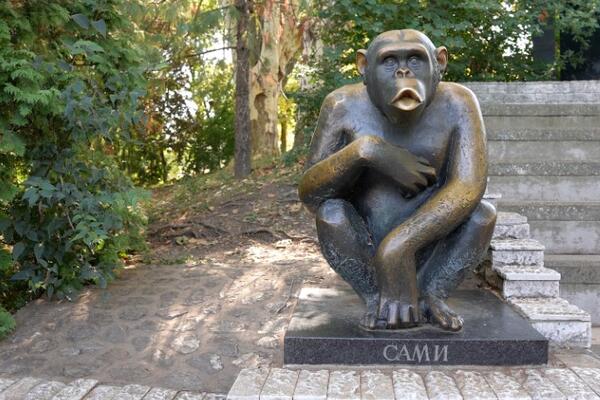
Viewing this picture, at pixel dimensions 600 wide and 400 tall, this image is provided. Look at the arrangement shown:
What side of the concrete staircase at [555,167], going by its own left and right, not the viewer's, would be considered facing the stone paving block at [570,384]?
front

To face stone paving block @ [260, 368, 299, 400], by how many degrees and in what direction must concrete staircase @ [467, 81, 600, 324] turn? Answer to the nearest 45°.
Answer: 0° — it already faces it

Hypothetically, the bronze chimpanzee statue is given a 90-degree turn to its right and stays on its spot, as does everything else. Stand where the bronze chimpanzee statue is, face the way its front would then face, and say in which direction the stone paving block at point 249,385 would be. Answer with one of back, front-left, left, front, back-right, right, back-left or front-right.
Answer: front-left

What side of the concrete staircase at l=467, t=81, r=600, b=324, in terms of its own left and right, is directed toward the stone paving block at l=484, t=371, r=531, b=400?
front

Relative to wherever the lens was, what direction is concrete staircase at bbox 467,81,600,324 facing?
facing the viewer

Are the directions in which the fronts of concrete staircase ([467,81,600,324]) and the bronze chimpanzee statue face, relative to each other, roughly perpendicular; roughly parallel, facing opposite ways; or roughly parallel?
roughly parallel

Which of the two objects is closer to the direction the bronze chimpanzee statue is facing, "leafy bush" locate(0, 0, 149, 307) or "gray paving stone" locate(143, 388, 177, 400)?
the gray paving stone

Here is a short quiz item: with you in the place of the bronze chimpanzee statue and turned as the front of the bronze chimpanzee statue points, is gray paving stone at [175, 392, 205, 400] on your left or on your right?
on your right

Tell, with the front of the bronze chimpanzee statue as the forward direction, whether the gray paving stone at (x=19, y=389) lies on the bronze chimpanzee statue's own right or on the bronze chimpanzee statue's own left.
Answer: on the bronze chimpanzee statue's own right

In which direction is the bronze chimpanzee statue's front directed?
toward the camera

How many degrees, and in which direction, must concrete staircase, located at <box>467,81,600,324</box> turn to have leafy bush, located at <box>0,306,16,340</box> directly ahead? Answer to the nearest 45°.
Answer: approximately 45° to its right

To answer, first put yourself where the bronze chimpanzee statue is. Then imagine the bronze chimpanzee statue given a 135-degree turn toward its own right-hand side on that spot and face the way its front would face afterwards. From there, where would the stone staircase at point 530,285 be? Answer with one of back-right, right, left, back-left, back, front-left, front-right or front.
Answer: right
